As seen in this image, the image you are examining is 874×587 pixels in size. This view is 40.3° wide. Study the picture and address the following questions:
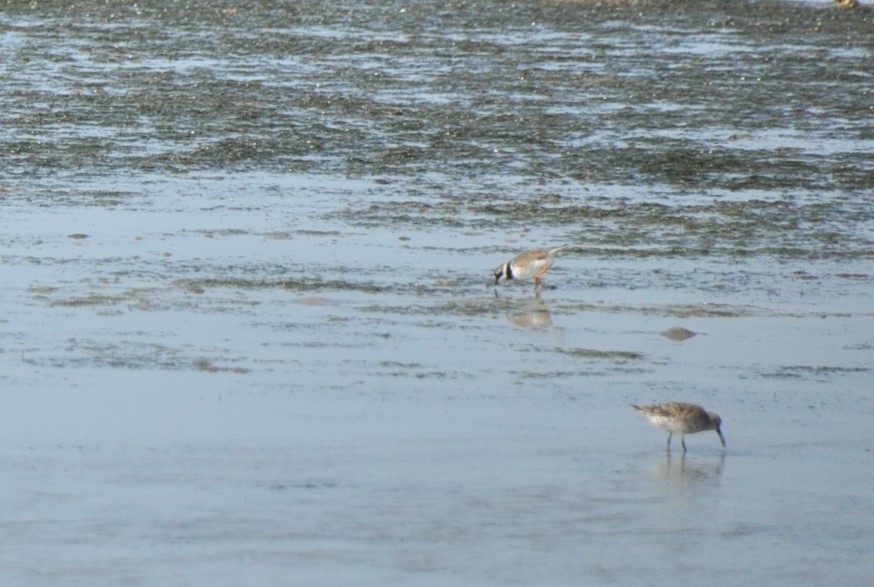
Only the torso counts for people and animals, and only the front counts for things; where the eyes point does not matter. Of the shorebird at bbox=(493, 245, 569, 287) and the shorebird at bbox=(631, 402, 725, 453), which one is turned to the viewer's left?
the shorebird at bbox=(493, 245, 569, 287)

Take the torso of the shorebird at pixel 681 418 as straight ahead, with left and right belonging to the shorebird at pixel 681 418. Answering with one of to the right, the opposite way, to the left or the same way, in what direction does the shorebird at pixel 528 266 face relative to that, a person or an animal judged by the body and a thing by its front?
the opposite way

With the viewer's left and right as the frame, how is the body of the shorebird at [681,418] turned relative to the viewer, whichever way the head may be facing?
facing to the right of the viewer

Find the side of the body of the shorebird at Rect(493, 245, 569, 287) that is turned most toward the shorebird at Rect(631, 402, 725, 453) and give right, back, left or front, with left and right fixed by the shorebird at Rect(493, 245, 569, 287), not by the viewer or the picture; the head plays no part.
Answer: left

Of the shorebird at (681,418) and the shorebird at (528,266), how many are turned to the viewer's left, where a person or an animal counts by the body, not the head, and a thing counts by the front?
1

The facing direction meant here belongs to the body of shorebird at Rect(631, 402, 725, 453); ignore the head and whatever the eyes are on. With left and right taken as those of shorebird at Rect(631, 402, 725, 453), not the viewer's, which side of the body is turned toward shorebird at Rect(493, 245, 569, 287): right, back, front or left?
left

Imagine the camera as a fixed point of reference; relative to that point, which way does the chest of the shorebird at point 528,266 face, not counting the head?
to the viewer's left
